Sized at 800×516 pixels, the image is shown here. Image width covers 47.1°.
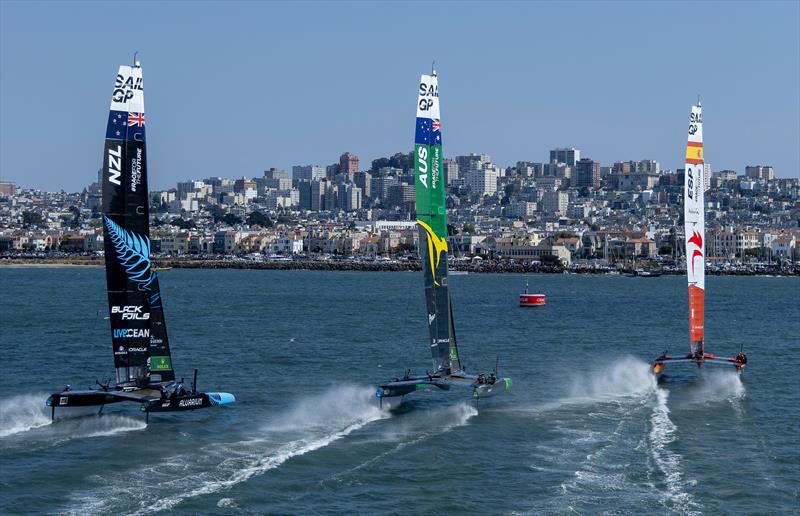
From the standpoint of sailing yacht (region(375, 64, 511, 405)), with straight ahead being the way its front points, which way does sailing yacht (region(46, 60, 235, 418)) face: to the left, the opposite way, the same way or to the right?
the same way
